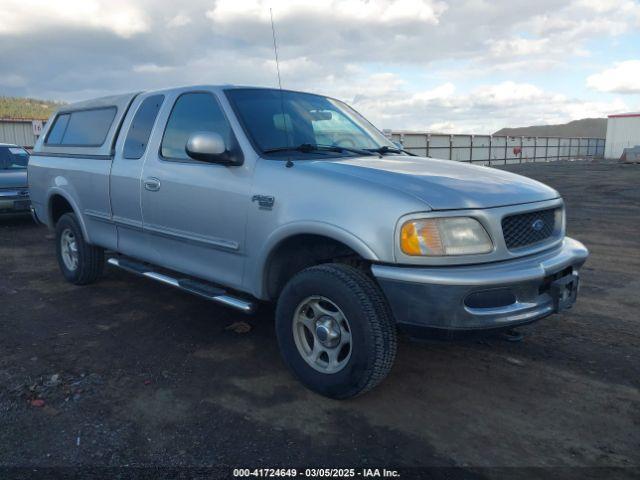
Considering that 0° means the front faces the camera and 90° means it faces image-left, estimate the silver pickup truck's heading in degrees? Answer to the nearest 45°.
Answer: approximately 315°

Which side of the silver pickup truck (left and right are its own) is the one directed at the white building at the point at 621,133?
left

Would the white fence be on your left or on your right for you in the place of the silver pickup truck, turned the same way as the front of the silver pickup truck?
on your left

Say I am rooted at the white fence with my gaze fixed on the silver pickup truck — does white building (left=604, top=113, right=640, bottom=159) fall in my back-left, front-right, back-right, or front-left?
back-left

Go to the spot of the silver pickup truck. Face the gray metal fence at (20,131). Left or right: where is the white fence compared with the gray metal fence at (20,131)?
right
